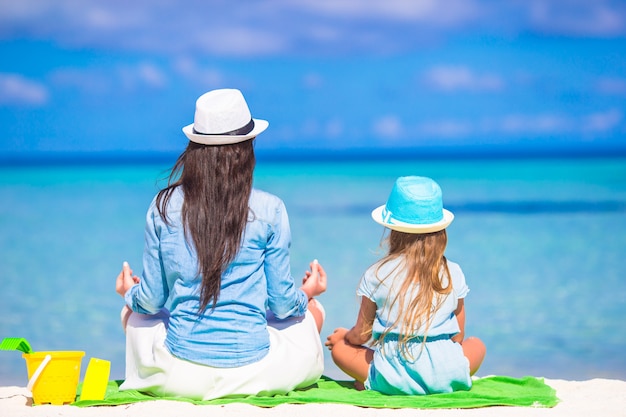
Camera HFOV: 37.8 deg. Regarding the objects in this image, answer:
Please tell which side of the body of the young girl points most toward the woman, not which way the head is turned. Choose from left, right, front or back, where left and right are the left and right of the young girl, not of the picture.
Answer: left

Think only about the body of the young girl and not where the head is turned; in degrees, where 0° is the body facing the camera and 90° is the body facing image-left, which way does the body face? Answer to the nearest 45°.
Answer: approximately 180°

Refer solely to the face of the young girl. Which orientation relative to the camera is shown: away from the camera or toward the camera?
away from the camera

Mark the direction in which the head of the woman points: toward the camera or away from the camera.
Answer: away from the camera

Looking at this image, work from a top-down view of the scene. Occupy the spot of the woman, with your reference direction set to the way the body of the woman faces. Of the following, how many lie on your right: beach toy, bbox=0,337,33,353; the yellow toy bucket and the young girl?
1

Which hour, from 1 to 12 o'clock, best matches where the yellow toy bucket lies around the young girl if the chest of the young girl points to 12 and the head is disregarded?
The yellow toy bucket is roughly at 9 o'clock from the young girl.

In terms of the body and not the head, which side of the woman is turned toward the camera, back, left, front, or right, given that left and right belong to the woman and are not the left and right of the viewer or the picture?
back

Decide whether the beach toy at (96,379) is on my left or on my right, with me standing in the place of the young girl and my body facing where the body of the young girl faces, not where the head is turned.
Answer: on my left

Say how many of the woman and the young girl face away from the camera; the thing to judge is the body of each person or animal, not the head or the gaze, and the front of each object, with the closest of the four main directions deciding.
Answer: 2
